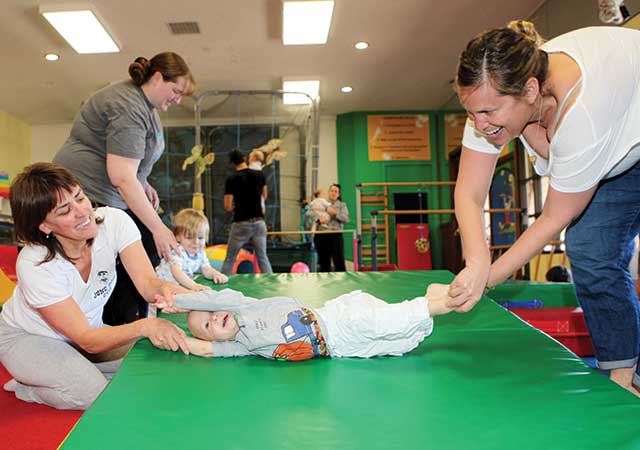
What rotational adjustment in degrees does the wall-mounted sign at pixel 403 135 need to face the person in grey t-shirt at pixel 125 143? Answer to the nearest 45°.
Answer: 0° — it already faces them

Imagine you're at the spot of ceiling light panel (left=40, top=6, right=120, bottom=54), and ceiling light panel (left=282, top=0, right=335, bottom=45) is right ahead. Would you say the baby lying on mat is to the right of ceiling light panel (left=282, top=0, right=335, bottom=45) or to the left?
right

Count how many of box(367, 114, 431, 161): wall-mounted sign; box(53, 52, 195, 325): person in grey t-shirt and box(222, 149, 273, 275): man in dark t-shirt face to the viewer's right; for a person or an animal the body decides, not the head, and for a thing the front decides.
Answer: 1

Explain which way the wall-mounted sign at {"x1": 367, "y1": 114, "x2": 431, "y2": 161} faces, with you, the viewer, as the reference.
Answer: facing the viewer

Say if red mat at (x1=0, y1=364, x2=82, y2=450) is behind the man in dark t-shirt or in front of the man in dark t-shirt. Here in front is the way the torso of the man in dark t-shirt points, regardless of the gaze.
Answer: behind

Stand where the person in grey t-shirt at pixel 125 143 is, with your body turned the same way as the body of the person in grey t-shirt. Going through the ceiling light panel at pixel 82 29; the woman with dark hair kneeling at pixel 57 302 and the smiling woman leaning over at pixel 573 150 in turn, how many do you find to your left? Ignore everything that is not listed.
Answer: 1

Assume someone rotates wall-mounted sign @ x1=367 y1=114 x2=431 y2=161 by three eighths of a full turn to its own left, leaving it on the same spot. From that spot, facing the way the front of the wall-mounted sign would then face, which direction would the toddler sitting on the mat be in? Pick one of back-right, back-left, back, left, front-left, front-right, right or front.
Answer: back-right

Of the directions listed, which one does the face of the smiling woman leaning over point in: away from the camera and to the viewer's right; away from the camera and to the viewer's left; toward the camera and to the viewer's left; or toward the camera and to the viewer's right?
toward the camera and to the viewer's left

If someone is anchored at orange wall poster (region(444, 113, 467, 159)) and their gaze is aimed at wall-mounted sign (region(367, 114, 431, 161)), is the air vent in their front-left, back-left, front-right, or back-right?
front-left

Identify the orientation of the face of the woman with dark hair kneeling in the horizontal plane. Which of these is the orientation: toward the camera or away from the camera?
toward the camera

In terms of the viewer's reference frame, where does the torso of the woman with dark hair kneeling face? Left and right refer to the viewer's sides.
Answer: facing the viewer and to the right of the viewer

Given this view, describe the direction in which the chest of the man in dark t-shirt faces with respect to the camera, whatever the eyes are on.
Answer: away from the camera

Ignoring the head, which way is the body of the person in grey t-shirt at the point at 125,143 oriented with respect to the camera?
to the viewer's right

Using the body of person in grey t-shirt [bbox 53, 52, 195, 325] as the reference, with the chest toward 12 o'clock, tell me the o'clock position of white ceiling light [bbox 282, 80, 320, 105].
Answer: The white ceiling light is roughly at 10 o'clock from the person in grey t-shirt.

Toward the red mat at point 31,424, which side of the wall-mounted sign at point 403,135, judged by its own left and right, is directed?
front
